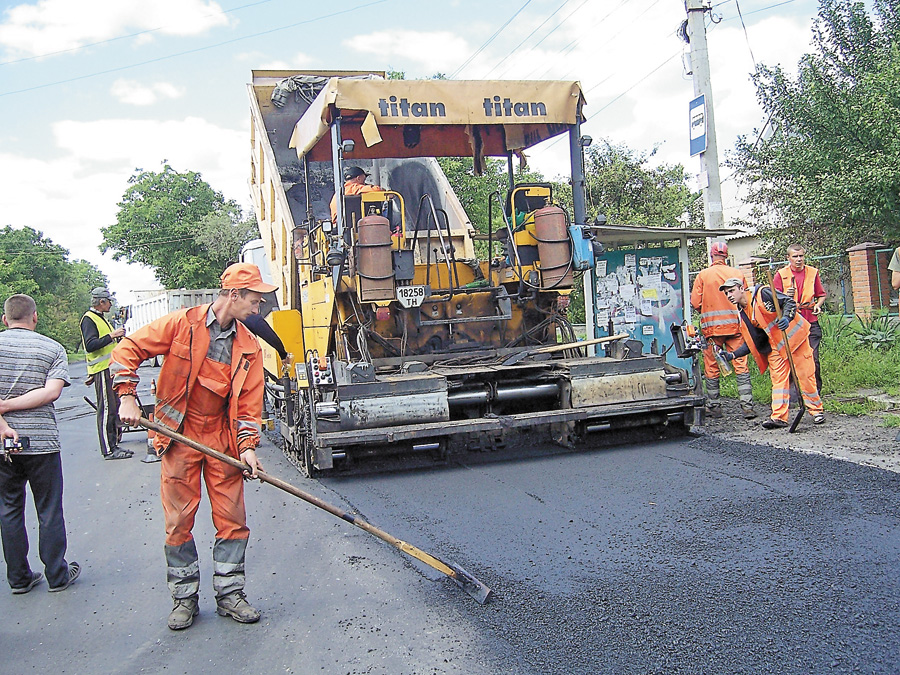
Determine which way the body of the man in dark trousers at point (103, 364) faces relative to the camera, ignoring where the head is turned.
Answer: to the viewer's right

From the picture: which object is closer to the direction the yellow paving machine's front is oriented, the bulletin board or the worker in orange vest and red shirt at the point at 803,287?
the bulletin board

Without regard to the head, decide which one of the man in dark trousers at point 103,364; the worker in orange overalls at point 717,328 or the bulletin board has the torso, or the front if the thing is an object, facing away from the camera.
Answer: the worker in orange overalls

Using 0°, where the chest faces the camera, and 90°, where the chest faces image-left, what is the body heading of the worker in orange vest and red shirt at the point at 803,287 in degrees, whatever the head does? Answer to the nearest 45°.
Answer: approximately 0°

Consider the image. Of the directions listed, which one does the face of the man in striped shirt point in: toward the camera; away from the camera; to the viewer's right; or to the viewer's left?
away from the camera

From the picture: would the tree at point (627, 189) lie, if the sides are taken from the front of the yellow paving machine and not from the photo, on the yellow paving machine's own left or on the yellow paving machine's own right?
on the yellow paving machine's own right

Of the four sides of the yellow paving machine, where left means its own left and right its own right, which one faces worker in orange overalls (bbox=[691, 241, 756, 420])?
right

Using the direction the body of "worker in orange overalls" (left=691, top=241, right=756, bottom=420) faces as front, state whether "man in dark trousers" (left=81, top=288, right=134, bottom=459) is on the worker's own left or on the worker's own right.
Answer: on the worker's own left

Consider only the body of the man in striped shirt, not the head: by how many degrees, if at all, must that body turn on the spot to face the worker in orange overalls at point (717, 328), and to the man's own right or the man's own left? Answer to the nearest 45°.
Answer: approximately 45° to the man's own right

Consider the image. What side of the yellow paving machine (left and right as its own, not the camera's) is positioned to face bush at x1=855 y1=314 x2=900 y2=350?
right

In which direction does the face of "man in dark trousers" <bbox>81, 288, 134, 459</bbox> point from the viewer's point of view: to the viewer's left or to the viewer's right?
to the viewer's right
